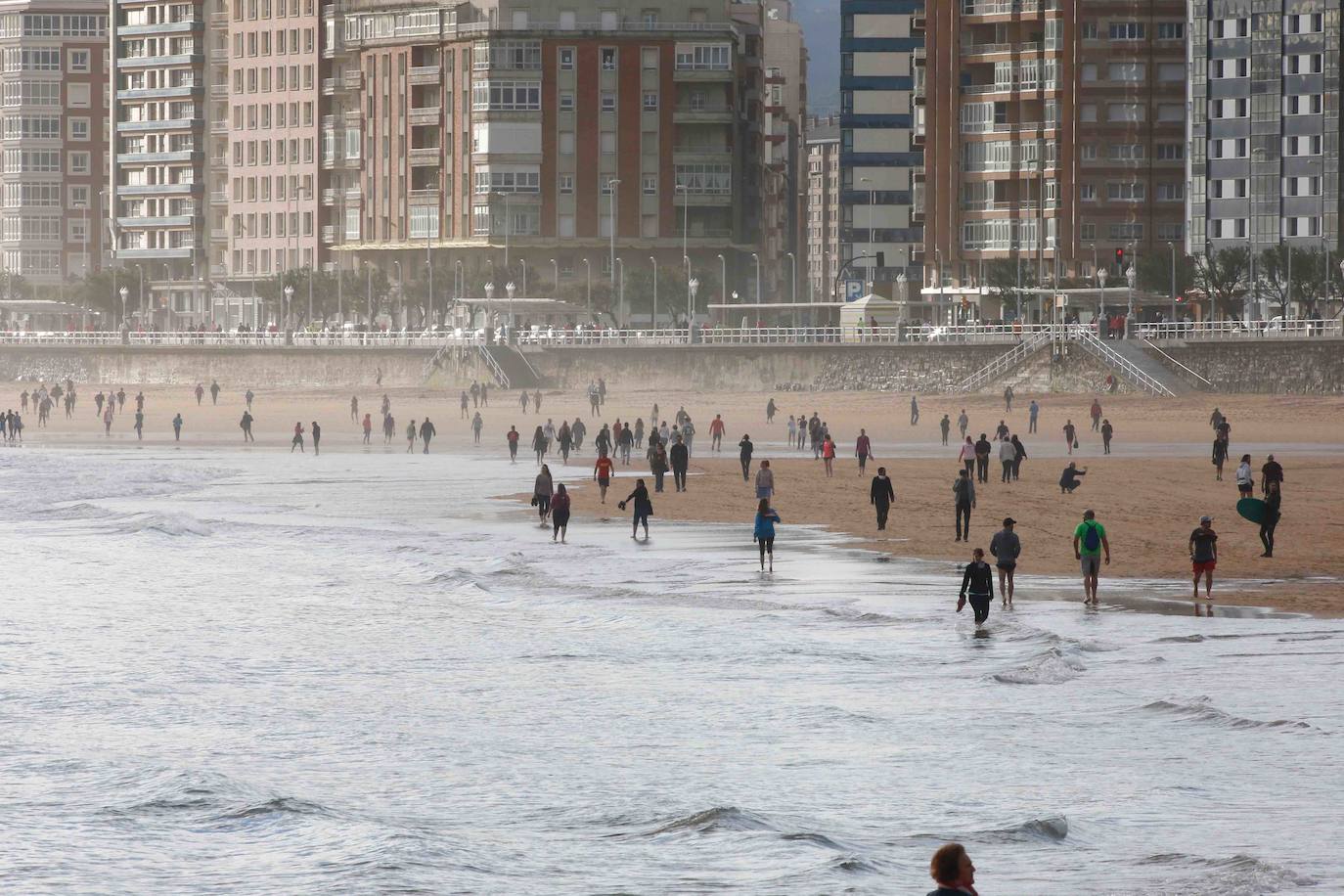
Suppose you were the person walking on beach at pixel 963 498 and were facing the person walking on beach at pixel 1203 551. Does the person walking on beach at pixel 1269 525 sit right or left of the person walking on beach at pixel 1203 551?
left

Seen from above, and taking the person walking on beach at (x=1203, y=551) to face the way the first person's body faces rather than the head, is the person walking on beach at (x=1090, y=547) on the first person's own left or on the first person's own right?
on the first person's own right

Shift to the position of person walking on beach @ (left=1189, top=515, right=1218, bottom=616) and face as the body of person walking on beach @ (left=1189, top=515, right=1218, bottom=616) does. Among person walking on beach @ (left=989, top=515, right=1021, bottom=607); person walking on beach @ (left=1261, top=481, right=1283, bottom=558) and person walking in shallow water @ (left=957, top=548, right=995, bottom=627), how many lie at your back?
1

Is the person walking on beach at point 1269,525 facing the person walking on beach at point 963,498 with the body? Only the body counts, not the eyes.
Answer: no

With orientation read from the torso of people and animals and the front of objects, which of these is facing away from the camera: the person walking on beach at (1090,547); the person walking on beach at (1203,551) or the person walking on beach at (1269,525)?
the person walking on beach at (1090,547)

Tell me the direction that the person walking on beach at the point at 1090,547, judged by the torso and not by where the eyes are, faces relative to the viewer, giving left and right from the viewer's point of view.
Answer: facing away from the viewer

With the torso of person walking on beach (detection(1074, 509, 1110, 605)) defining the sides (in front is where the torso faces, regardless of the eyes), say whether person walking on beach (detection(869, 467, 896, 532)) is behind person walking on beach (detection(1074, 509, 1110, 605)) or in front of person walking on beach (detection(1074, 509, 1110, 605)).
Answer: in front

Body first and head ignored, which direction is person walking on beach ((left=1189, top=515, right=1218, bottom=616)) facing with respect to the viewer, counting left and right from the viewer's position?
facing the viewer
